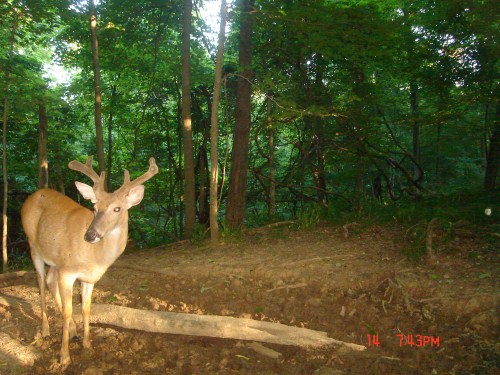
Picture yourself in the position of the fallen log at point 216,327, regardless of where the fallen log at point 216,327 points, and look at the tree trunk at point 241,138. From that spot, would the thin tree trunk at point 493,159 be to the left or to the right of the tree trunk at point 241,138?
right

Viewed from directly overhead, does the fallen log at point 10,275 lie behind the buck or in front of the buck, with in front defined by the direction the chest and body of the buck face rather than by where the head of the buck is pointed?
behind

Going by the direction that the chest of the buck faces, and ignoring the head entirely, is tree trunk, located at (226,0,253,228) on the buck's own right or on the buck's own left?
on the buck's own left

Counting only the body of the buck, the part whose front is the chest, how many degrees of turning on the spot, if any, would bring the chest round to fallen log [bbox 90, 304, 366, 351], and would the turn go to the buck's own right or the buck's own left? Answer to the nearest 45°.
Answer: approximately 45° to the buck's own left

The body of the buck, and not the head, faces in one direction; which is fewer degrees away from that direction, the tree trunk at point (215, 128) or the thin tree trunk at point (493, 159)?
the thin tree trunk

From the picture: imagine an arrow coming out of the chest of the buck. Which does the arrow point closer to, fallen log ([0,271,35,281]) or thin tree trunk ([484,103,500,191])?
the thin tree trunk

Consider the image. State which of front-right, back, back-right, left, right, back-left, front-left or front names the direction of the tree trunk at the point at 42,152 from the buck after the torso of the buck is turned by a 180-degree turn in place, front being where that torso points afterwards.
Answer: front-right

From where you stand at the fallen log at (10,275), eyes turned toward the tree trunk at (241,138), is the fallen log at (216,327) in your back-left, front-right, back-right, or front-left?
front-right

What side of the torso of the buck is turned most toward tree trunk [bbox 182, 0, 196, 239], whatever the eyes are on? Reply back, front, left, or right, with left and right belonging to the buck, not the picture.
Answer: left

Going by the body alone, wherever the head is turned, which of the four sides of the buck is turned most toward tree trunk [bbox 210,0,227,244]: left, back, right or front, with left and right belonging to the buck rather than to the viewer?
left

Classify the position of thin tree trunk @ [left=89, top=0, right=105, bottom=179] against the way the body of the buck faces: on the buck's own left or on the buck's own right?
on the buck's own left

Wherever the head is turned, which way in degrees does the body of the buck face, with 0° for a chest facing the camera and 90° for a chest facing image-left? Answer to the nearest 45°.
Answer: approximately 315°
